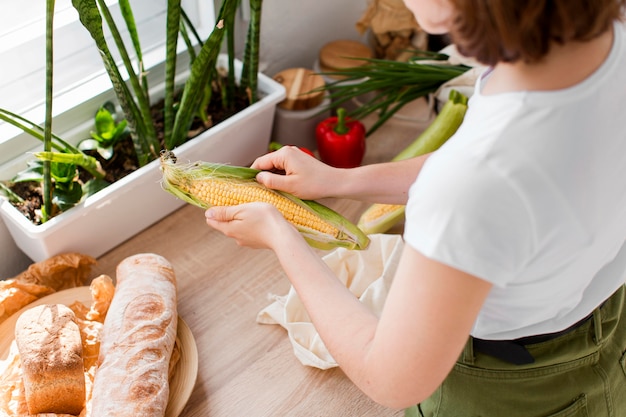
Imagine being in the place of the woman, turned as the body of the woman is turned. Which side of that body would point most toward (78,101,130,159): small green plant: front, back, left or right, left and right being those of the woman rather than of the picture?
front

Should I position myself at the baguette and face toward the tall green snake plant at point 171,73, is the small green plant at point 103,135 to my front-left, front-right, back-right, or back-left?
front-left

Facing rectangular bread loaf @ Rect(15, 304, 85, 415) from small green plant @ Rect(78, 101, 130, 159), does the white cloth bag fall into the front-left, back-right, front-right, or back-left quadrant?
front-left

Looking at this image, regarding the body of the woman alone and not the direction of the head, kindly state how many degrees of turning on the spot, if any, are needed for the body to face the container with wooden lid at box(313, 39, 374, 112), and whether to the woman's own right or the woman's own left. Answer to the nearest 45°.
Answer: approximately 45° to the woman's own right

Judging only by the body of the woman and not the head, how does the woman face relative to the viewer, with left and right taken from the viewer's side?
facing away from the viewer and to the left of the viewer

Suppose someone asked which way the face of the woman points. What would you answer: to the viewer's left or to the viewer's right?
to the viewer's left

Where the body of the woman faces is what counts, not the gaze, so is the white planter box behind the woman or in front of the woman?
in front

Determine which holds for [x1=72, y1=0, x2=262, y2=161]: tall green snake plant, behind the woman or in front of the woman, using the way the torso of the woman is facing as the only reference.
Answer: in front
